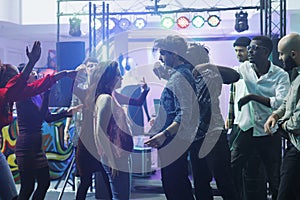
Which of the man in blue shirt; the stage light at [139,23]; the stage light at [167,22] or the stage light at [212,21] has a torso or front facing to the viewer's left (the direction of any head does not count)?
the man in blue shirt

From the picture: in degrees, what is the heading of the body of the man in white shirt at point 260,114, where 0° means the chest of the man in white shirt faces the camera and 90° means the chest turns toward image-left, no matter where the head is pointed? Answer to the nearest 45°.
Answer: approximately 45°

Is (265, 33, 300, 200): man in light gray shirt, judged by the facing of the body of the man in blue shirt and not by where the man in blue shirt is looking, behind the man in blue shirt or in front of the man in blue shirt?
behind

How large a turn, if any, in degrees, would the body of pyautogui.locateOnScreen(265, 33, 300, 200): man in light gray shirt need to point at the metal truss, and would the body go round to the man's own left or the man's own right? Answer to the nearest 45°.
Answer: approximately 90° to the man's own right

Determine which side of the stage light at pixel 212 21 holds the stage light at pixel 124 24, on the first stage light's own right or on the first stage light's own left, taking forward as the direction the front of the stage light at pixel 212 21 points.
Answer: on the first stage light's own right

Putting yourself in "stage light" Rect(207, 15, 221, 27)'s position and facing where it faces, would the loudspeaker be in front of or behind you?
in front

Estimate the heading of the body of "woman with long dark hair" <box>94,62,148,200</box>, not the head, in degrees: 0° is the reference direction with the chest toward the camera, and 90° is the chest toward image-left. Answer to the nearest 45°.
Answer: approximately 270°

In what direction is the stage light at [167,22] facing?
toward the camera

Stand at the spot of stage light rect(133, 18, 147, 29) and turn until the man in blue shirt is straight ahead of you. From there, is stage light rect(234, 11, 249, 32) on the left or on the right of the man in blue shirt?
left

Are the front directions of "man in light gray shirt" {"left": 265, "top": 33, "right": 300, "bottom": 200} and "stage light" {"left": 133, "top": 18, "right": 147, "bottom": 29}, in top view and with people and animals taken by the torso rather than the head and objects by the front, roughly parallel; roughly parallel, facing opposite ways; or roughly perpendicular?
roughly perpendicular

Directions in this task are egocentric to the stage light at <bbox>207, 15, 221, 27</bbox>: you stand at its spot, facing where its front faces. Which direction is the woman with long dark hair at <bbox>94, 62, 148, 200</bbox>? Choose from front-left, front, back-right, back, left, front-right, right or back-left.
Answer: front

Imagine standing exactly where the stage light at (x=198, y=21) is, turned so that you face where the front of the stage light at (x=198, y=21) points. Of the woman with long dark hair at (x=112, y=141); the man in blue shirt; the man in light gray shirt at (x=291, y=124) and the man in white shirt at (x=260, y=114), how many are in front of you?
4

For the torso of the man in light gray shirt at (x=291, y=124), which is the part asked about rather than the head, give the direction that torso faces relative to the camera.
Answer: to the viewer's left

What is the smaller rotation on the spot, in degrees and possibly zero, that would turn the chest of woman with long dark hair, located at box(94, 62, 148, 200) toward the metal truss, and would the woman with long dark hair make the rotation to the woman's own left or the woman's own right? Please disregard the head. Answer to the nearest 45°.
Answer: approximately 45° to the woman's own left

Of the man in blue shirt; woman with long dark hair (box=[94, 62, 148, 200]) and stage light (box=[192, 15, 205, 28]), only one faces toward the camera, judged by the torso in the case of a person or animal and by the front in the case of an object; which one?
the stage light

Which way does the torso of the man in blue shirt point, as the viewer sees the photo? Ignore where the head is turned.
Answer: to the viewer's left

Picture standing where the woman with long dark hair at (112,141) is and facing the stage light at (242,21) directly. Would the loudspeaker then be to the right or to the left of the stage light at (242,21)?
left

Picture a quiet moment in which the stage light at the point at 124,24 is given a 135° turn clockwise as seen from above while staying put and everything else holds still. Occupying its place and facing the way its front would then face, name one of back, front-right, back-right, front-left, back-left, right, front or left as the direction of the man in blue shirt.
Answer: back-left
